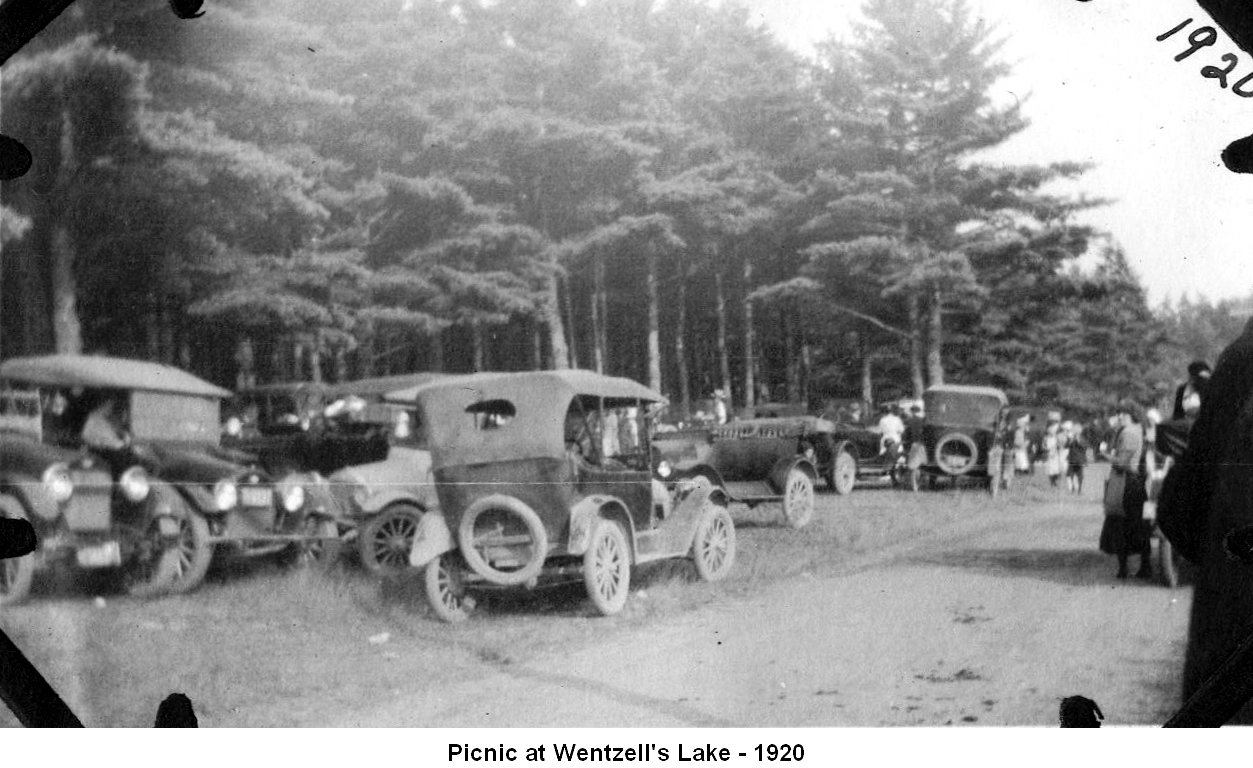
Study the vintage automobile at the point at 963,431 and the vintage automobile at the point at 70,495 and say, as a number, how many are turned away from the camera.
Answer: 1

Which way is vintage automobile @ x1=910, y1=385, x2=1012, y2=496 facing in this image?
away from the camera

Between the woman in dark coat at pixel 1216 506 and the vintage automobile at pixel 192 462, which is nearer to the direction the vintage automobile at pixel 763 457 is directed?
the vintage automobile

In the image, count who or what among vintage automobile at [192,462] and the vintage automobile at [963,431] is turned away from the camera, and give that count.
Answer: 1

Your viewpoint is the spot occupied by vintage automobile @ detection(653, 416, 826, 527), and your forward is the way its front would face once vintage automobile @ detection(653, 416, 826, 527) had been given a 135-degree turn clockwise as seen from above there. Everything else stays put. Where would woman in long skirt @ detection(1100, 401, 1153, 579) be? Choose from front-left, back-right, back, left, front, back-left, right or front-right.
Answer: back-right

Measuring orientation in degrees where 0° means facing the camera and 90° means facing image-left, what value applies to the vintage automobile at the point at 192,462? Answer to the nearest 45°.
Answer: approximately 315°

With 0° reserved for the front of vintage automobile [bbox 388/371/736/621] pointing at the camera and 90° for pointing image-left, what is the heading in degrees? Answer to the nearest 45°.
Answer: approximately 225°

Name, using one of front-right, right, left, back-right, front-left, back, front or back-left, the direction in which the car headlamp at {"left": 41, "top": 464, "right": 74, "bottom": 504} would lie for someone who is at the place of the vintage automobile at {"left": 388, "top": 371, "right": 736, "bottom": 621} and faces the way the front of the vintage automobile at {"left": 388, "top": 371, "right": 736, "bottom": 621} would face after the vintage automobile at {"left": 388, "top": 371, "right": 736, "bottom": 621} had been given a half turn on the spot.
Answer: front-right

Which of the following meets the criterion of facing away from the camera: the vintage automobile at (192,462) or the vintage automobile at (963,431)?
the vintage automobile at (963,431)

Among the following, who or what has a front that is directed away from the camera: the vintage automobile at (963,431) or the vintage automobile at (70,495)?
the vintage automobile at (963,431)
